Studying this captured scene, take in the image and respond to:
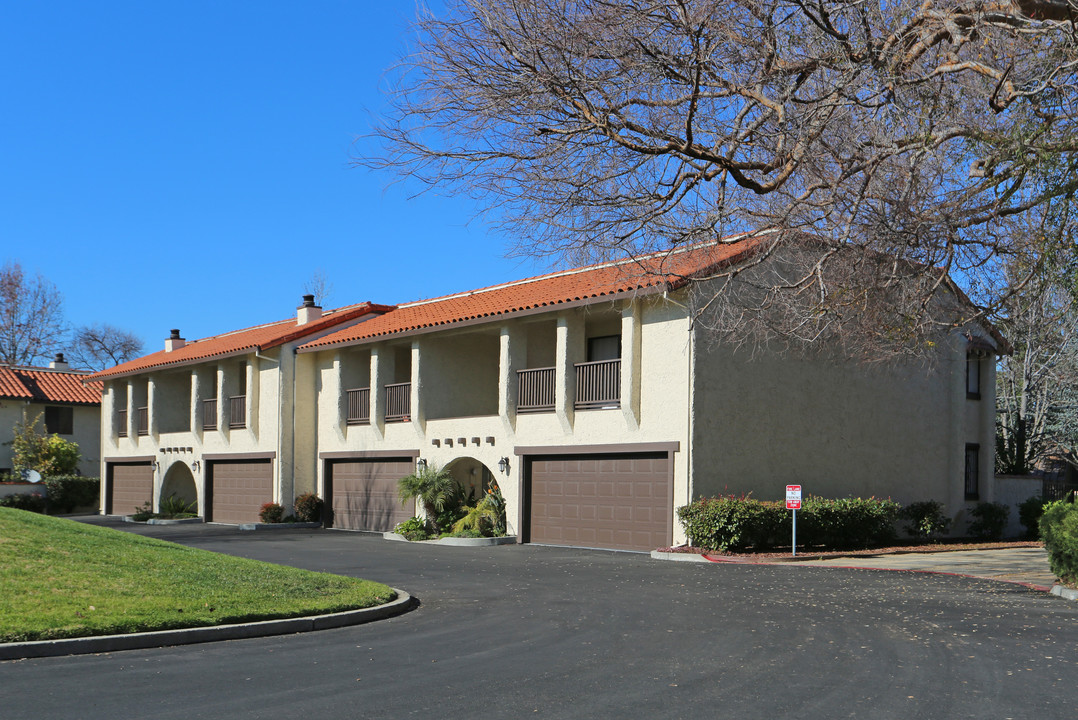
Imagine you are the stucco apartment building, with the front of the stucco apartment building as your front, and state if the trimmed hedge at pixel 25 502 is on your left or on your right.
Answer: on your right

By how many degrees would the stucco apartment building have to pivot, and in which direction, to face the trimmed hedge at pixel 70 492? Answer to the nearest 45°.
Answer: approximately 90° to its right

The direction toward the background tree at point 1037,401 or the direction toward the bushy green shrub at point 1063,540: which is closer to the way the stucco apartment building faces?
the bushy green shrub

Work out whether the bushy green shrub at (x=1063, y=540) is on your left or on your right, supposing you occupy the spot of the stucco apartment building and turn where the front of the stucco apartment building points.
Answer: on your left

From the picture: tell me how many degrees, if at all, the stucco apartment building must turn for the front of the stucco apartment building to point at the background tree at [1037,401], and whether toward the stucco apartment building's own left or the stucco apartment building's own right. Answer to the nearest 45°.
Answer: approximately 180°

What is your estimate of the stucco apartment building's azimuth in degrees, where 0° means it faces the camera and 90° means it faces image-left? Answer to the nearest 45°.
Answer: approximately 45°
